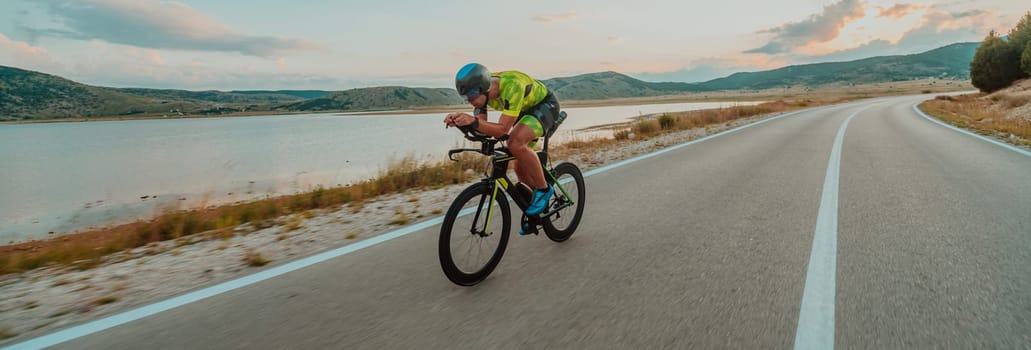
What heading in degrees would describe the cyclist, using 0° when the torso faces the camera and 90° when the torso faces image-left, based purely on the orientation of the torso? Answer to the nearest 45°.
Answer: approximately 45°

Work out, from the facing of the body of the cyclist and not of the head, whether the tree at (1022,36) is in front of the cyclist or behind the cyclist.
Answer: behind

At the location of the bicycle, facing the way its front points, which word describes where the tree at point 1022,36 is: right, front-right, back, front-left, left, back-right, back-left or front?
back

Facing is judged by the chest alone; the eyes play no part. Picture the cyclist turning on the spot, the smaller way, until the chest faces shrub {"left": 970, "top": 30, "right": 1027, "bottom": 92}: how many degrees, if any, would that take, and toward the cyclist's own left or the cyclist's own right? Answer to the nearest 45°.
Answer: approximately 180°

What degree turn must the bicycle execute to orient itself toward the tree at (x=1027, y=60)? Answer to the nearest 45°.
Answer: approximately 180°

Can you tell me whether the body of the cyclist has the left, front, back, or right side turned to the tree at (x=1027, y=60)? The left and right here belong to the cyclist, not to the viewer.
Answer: back

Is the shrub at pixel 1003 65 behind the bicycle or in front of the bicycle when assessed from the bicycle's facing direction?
behind

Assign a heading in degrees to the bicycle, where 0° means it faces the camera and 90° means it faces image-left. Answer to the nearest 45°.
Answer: approximately 45°
